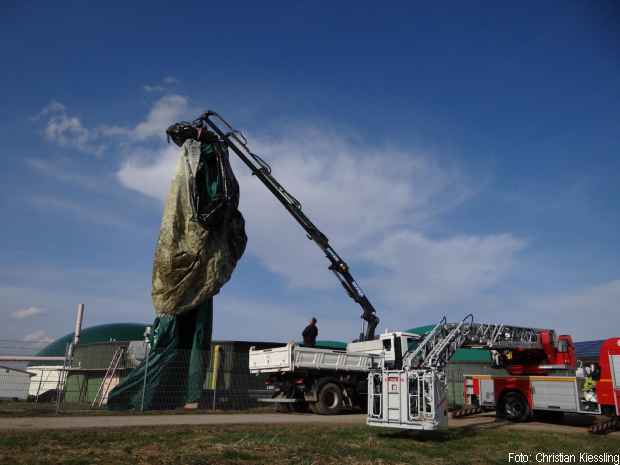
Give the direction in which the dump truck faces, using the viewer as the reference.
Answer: facing away from the viewer and to the right of the viewer

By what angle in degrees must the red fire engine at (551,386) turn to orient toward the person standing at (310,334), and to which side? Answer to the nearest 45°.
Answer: approximately 180°

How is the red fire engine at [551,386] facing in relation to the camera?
to the viewer's right

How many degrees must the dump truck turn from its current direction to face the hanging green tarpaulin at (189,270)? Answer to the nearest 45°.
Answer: approximately 135° to its left

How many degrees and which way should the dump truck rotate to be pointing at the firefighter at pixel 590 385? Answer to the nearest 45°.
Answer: approximately 45° to its right

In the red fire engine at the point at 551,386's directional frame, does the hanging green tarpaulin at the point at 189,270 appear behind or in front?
behind

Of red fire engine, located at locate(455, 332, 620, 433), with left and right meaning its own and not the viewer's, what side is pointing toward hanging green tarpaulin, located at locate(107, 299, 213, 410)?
back

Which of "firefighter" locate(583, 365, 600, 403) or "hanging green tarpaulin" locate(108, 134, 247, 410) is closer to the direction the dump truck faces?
the firefighter
